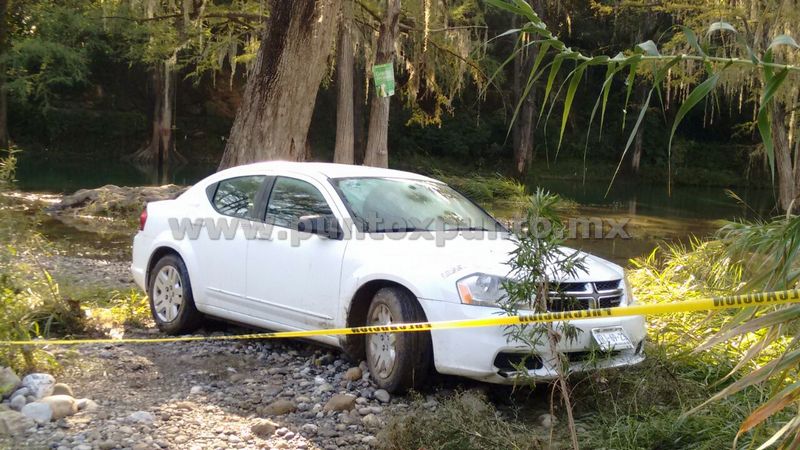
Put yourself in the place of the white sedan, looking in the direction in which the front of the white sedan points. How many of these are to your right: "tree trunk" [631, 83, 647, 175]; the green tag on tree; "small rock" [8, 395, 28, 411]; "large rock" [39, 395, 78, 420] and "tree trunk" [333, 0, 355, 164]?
2

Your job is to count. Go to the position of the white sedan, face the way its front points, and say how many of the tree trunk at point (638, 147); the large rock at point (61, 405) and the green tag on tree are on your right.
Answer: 1

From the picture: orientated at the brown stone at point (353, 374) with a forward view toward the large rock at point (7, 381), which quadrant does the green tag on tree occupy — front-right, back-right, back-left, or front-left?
back-right

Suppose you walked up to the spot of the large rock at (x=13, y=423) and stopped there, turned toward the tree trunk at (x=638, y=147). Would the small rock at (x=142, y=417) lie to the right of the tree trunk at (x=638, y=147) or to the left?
right

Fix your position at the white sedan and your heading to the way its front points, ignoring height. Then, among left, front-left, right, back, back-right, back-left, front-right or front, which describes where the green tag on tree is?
back-left

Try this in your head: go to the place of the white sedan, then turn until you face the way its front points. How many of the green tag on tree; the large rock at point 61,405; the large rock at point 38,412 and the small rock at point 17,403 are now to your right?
3

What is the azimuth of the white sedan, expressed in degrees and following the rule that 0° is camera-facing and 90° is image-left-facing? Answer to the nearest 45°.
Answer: approximately 315°

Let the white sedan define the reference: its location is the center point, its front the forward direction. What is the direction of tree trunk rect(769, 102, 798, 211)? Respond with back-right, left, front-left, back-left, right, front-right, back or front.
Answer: left

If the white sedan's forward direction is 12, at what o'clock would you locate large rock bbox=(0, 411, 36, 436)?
The large rock is roughly at 3 o'clock from the white sedan.

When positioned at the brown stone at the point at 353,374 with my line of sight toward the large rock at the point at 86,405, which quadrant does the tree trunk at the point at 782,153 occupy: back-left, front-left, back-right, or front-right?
back-right

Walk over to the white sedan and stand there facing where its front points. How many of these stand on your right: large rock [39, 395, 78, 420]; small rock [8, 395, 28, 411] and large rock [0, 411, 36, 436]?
3

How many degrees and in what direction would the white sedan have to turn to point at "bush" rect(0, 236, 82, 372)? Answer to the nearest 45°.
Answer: approximately 135° to its right

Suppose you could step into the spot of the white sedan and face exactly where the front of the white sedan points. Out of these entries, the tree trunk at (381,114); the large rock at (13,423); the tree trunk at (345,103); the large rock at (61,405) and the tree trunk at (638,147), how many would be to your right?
2

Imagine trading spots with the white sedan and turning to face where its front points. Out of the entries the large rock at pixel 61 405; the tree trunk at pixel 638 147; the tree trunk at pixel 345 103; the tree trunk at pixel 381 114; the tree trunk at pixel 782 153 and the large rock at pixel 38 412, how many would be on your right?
2

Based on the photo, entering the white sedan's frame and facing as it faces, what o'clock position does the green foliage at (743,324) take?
The green foliage is roughly at 11 o'clock from the white sedan.

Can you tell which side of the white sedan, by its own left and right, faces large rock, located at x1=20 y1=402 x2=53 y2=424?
right

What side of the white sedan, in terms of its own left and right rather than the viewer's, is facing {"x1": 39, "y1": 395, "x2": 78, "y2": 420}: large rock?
right

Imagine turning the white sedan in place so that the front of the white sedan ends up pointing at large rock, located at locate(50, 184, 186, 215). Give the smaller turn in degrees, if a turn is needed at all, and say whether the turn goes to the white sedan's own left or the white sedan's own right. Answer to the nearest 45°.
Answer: approximately 180°
